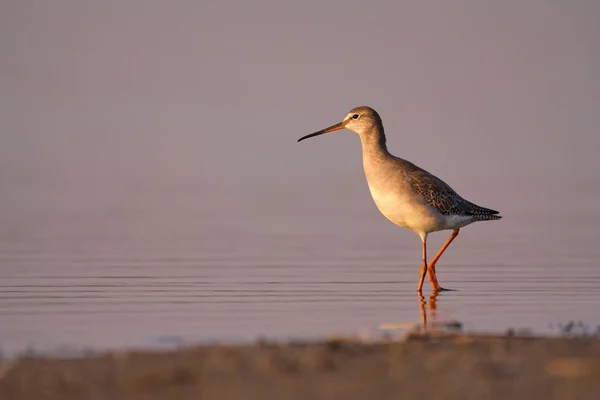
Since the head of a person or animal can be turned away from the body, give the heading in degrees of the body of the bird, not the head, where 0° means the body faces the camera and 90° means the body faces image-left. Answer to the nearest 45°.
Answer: approximately 90°
